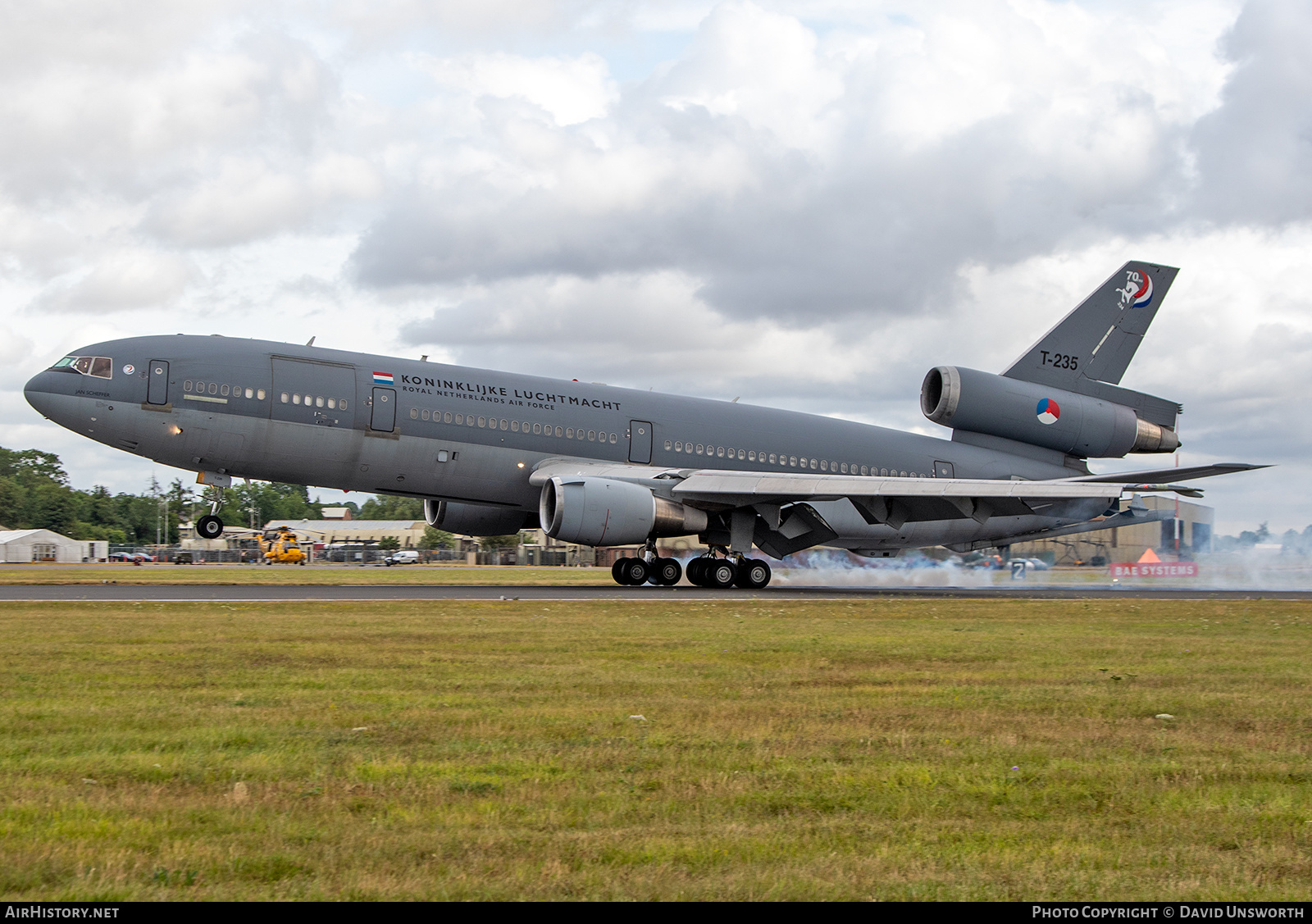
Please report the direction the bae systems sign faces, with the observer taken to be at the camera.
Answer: facing the viewer

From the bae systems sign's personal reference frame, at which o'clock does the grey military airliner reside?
The grey military airliner is roughly at 1 o'clock from the bae systems sign.
